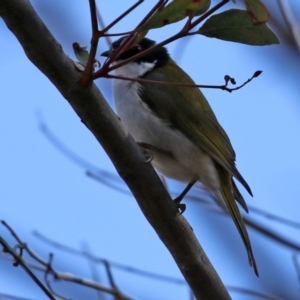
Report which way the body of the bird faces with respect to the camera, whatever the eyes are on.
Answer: to the viewer's left
